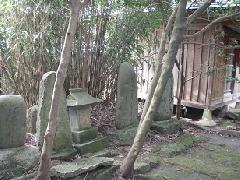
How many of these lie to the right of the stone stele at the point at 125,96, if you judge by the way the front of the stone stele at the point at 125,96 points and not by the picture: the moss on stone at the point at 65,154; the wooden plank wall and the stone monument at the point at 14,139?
2

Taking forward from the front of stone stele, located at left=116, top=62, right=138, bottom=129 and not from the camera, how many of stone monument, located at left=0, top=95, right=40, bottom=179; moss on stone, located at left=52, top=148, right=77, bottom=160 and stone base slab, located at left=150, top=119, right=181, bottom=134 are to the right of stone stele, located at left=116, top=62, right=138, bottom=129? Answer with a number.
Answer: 2

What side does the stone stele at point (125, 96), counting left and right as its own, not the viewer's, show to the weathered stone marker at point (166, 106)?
left

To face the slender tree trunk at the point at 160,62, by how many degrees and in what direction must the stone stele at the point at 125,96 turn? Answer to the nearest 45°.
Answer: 0° — it already faces it

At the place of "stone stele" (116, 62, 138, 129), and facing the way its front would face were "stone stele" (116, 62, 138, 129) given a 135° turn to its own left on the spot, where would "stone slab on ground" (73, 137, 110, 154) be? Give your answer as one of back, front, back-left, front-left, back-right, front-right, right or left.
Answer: back-left

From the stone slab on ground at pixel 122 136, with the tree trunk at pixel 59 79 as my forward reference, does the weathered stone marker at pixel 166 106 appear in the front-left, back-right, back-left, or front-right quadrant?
back-left

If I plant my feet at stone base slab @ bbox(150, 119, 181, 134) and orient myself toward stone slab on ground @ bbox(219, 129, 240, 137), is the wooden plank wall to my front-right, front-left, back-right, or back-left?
front-left

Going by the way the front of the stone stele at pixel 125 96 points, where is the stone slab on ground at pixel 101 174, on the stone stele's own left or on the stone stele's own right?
on the stone stele's own right

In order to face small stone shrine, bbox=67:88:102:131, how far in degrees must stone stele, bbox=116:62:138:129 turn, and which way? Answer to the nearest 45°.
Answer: approximately 90° to its right

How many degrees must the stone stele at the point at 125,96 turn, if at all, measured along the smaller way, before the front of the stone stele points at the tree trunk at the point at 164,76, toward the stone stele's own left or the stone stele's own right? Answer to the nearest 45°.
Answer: approximately 45° to the stone stele's own right

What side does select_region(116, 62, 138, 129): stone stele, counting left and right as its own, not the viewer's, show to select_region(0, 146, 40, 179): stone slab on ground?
right

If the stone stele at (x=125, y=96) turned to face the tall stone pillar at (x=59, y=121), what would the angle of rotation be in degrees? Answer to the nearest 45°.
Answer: approximately 90° to its right

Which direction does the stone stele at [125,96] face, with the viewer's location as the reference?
facing the viewer and to the right of the viewer

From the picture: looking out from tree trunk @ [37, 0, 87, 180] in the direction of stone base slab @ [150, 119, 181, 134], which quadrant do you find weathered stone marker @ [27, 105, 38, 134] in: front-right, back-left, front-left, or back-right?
front-left

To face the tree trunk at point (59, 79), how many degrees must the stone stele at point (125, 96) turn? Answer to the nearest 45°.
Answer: approximately 45° to its right

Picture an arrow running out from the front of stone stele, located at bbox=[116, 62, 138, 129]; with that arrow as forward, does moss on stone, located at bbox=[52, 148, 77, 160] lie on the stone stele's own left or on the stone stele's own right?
on the stone stele's own right
